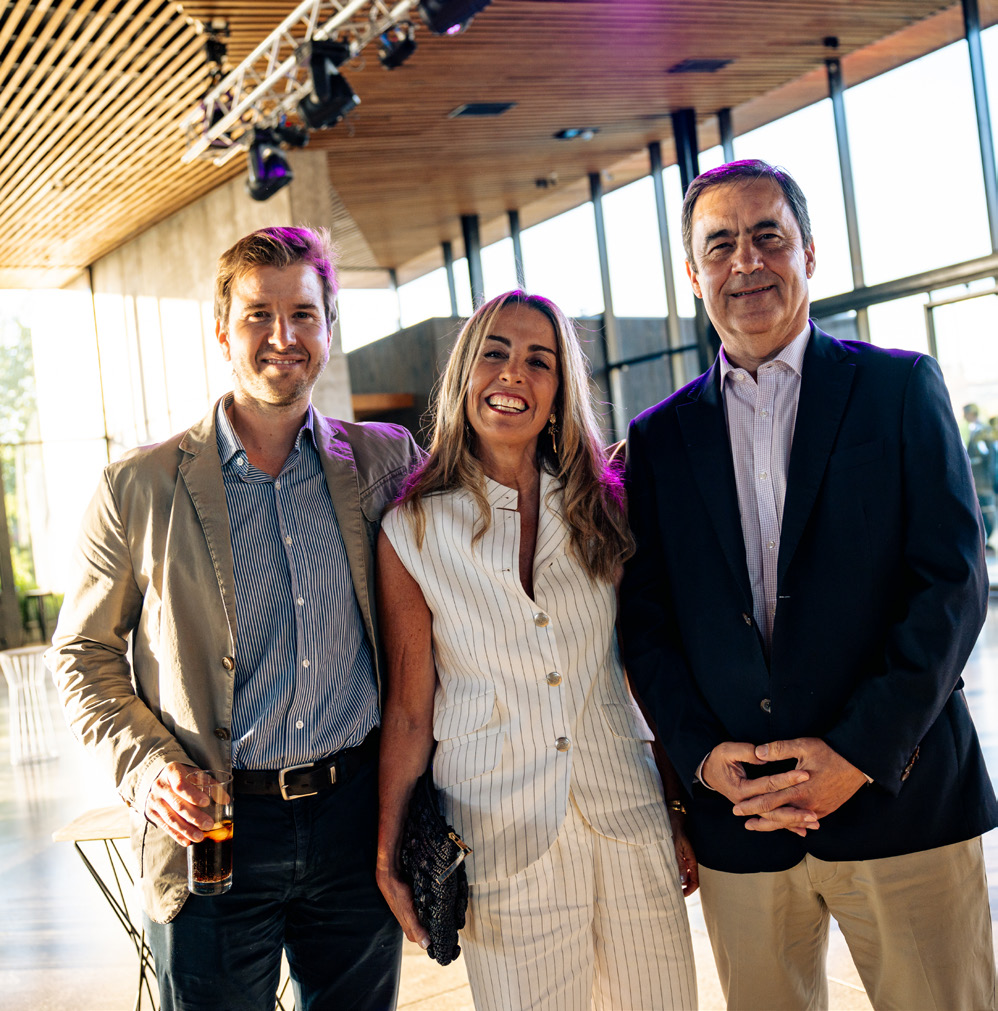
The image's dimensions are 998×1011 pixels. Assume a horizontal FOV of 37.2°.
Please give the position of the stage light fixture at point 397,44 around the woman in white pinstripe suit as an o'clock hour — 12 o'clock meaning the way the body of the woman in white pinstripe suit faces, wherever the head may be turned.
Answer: The stage light fixture is roughly at 6 o'clock from the woman in white pinstripe suit.

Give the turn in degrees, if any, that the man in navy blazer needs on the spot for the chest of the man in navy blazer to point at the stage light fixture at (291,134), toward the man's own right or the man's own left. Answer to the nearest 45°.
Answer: approximately 135° to the man's own right

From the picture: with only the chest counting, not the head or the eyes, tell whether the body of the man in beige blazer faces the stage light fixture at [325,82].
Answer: no

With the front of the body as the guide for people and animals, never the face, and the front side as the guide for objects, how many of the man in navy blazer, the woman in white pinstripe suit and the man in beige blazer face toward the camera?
3

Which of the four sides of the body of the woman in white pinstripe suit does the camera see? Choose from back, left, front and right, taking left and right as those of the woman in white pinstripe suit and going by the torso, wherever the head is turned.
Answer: front

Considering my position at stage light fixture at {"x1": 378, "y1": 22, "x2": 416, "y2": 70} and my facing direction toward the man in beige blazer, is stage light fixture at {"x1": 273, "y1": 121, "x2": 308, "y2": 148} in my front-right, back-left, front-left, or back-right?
back-right

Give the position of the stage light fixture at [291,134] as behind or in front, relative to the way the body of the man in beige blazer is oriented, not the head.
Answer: behind

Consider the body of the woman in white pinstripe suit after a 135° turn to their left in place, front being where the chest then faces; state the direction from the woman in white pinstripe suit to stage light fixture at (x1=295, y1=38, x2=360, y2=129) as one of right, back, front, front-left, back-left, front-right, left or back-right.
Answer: front-left

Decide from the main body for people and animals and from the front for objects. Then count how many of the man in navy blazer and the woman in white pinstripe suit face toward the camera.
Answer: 2

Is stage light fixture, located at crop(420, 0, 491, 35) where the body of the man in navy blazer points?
no

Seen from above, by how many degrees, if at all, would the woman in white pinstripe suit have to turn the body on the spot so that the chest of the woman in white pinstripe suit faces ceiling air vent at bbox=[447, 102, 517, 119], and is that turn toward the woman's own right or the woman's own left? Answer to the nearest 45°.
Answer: approximately 180°

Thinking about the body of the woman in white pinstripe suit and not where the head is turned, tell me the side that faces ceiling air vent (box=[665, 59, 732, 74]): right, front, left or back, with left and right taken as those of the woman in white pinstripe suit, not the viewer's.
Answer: back

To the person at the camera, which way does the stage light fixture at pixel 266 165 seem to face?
facing the viewer and to the right of the viewer
